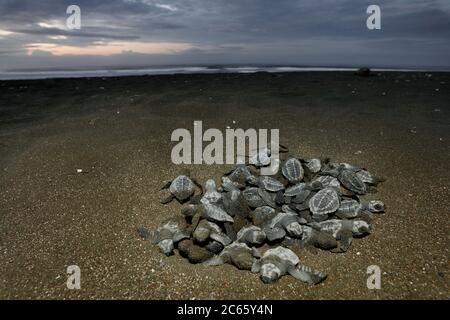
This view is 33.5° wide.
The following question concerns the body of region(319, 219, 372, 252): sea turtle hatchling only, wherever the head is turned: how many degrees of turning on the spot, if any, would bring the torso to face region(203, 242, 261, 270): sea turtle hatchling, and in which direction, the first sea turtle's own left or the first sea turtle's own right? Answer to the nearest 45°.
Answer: approximately 135° to the first sea turtle's own right

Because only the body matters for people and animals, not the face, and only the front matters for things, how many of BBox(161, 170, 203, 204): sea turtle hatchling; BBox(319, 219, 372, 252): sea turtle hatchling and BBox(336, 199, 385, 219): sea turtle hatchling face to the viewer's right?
2

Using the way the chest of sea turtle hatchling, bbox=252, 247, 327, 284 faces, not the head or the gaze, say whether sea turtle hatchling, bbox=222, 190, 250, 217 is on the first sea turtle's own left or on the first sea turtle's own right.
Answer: on the first sea turtle's own right

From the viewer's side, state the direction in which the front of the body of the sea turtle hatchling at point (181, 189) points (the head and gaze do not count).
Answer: away from the camera

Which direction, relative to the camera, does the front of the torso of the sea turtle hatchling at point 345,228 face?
to the viewer's right

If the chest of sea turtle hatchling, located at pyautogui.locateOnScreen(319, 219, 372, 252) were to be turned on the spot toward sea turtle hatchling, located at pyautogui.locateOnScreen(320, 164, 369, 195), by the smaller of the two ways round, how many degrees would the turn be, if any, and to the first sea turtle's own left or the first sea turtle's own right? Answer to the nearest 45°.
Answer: approximately 90° to the first sea turtle's own left

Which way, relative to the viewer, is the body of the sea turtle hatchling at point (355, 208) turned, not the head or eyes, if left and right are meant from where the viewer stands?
facing to the right of the viewer
